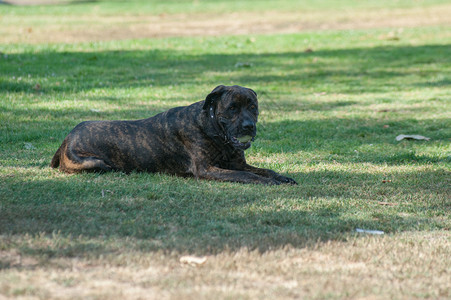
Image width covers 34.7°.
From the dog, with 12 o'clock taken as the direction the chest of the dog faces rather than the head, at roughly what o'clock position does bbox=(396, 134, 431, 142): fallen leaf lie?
The fallen leaf is roughly at 11 o'clock from the dog.

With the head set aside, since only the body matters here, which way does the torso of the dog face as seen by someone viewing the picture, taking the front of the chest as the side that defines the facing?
to the viewer's right

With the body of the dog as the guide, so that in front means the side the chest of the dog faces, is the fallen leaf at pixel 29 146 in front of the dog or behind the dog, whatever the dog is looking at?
behind

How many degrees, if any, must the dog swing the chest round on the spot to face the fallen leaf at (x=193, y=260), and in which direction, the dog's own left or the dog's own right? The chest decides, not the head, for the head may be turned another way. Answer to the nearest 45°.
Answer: approximately 90° to the dog's own right
